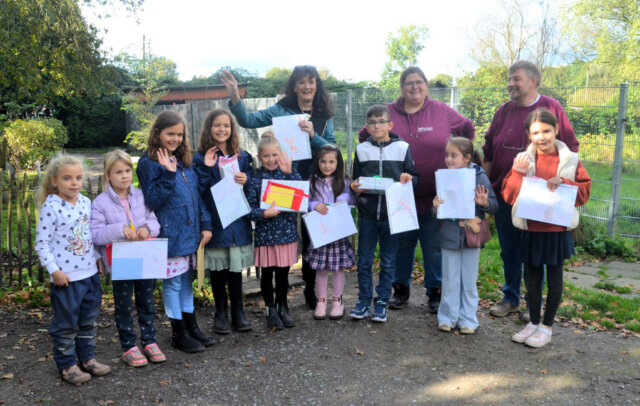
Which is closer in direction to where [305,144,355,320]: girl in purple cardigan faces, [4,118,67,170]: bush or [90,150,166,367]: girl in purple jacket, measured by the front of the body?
the girl in purple jacket

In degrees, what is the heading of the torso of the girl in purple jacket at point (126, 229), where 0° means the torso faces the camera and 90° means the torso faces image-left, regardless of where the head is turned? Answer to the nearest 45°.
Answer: approximately 315°

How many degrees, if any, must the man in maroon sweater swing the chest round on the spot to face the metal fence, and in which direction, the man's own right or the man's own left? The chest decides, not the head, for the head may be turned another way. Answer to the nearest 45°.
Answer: approximately 135° to the man's own right

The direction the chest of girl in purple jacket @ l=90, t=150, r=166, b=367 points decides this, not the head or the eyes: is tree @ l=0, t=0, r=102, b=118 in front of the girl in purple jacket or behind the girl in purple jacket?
behind

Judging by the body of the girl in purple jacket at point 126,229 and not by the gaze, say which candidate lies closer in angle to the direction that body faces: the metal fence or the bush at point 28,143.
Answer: the metal fence

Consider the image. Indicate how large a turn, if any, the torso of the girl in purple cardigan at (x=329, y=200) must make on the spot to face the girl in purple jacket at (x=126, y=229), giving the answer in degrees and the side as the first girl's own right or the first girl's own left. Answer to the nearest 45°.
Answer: approximately 45° to the first girl's own right

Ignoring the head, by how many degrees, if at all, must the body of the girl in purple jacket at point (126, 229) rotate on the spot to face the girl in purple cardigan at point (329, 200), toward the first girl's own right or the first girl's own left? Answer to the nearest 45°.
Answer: approximately 45° to the first girl's own left

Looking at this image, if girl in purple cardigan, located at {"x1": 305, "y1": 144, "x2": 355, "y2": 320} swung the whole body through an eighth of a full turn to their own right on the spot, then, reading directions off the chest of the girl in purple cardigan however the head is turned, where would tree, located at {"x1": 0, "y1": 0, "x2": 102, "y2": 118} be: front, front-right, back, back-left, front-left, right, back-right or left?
right

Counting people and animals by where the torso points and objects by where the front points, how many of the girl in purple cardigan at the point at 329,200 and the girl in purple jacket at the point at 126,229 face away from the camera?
0

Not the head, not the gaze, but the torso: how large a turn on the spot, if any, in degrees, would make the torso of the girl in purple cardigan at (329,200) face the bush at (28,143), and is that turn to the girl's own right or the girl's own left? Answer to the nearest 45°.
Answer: approximately 135° to the girl's own right

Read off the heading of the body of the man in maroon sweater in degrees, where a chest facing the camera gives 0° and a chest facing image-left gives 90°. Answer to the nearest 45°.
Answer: approximately 45°
